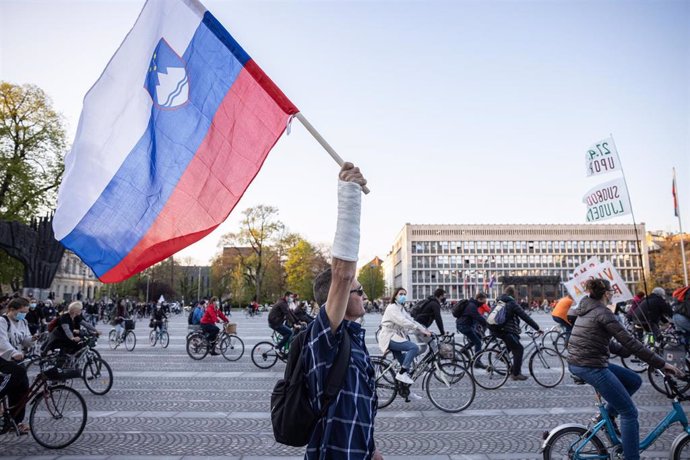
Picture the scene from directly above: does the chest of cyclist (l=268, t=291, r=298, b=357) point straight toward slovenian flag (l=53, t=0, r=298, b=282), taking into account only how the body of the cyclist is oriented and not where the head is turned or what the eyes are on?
no

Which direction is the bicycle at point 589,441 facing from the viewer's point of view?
to the viewer's right

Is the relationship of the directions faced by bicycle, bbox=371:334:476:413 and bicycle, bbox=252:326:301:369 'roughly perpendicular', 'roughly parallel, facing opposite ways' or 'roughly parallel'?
roughly parallel

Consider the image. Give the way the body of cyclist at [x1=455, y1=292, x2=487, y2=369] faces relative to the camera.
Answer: to the viewer's right

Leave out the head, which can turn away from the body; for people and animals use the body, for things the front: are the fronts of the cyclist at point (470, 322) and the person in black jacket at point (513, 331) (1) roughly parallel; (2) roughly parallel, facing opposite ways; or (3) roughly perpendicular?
roughly parallel

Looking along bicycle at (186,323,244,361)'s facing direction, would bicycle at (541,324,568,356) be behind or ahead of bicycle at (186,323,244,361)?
ahead

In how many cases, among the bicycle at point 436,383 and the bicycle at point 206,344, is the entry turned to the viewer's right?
2

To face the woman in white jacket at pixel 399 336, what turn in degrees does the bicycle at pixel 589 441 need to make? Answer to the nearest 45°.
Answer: approximately 135° to its left

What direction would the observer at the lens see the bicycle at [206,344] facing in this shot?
facing to the right of the viewer

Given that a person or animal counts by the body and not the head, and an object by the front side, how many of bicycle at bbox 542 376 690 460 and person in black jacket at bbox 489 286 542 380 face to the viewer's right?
2

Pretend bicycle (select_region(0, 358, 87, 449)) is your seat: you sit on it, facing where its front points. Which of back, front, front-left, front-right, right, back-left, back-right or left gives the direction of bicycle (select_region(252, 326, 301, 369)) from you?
front-left

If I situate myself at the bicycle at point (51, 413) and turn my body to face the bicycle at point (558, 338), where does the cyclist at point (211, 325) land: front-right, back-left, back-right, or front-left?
front-left

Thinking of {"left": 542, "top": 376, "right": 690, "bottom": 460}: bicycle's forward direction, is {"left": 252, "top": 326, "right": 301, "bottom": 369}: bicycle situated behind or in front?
behind

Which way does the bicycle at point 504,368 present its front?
to the viewer's right

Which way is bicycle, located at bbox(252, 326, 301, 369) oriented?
to the viewer's right

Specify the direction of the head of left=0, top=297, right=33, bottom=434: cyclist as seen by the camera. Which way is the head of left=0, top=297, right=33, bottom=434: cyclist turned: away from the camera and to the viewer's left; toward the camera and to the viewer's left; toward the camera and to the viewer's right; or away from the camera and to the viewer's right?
toward the camera and to the viewer's right
